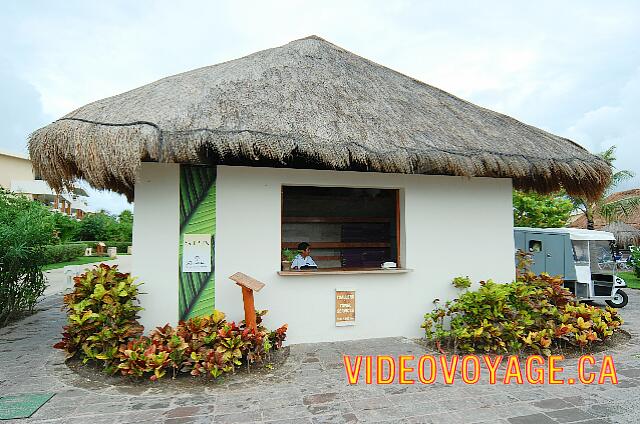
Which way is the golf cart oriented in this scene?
to the viewer's right

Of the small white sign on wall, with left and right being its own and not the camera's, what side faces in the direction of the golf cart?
left

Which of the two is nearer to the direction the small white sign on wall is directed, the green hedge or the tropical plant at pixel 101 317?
the tropical plant

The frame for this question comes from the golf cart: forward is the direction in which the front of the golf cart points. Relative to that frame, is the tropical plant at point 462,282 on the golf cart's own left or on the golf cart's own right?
on the golf cart's own right

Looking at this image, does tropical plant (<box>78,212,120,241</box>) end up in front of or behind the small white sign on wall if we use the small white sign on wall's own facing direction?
behind

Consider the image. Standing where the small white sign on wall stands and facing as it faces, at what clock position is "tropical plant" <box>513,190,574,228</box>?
The tropical plant is roughly at 8 o'clock from the small white sign on wall.

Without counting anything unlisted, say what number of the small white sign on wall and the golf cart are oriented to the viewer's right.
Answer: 1

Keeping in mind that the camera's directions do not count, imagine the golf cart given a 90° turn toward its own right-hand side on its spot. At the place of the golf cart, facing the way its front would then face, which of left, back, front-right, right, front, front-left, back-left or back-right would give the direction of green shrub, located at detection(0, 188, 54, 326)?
front-right
